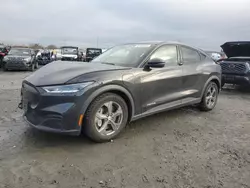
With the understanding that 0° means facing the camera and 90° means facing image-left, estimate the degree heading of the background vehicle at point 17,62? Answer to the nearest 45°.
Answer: approximately 0°

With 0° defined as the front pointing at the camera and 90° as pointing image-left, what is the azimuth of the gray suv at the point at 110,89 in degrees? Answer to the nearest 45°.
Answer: approximately 45°

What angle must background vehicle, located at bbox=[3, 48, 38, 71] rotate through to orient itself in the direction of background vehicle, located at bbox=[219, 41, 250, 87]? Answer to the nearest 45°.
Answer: approximately 45° to its left

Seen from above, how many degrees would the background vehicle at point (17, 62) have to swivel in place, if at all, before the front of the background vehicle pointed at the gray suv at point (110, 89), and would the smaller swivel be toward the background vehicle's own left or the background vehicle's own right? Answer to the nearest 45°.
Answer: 0° — it already faces it

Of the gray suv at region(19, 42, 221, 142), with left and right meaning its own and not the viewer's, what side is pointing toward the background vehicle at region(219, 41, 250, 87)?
back

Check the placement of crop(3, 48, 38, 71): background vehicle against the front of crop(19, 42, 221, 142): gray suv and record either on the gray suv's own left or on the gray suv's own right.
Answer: on the gray suv's own right

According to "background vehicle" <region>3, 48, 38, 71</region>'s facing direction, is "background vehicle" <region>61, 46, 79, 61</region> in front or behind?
behind
